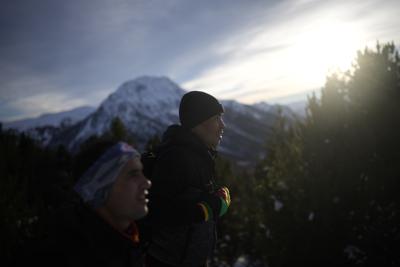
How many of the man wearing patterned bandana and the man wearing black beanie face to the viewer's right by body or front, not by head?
2

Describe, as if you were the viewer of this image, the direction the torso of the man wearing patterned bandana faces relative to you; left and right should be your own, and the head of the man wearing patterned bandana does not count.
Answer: facing to the right of the viewer

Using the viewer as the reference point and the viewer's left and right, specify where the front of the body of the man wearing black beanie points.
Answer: facing to the right of the viewer

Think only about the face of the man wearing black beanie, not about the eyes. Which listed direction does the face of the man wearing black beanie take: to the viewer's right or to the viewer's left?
to the viewer's right

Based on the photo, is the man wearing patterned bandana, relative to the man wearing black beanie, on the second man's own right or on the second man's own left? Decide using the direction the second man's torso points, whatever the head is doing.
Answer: on the second man's own right
